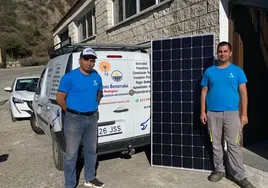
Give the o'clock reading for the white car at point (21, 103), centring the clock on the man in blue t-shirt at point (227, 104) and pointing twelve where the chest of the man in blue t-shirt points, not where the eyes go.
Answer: The white car is roughly at 4 o'clock from the man in blue t-shirt.

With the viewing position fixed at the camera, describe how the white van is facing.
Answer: facing away from the viewer and to the left of the viewer

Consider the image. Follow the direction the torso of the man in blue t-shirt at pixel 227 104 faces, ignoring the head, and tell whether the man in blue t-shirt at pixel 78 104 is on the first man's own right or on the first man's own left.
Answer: on the first man's own right

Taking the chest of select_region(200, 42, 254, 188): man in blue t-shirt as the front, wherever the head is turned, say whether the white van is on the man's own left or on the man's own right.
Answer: on the man's own right

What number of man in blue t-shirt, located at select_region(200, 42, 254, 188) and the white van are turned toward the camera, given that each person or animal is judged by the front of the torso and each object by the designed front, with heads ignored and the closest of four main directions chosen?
1

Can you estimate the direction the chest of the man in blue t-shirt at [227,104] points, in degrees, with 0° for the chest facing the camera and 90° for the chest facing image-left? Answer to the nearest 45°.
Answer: approximately 0°
